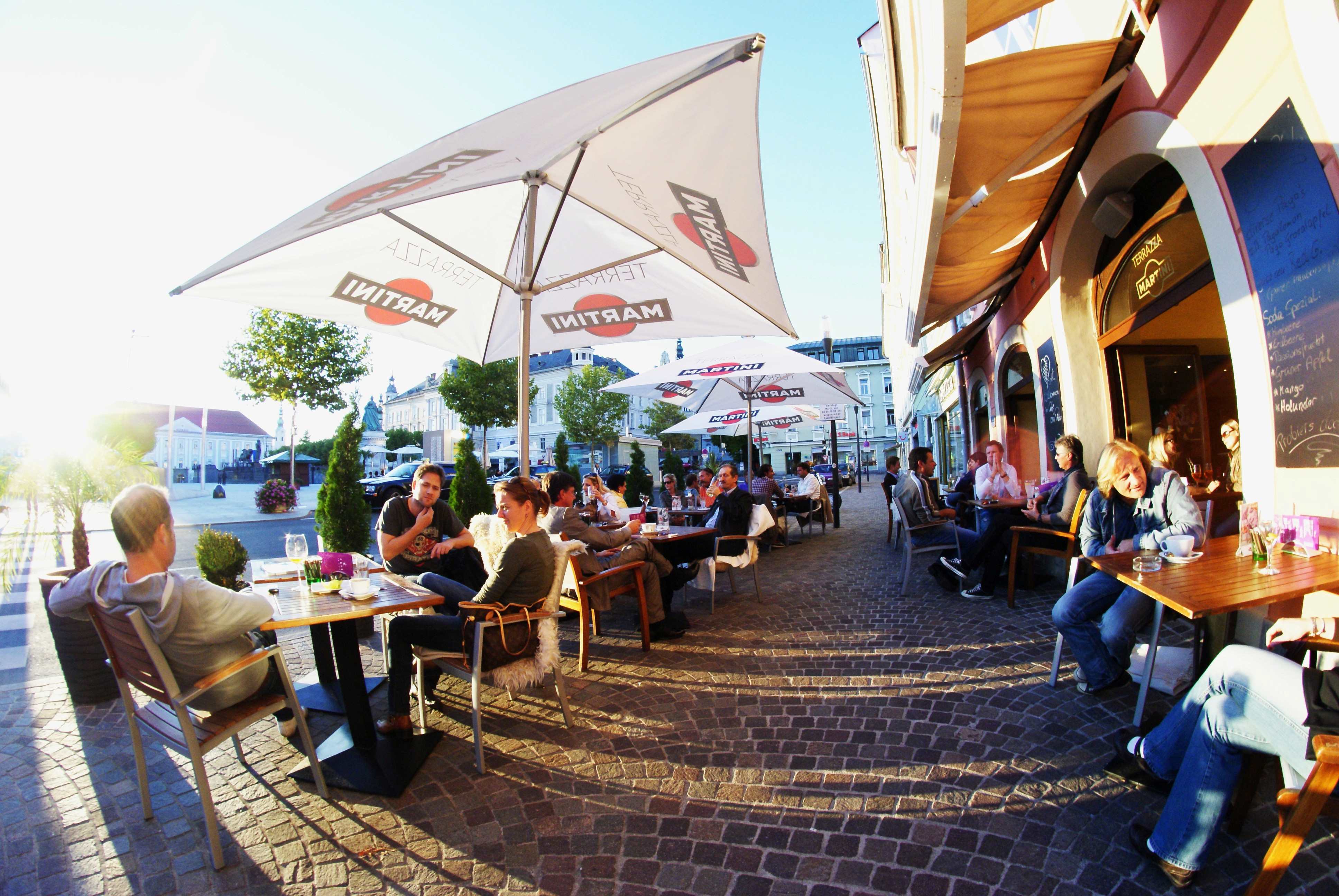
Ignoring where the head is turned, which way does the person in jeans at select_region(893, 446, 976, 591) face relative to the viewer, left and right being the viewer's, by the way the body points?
facing to the right of the viewer

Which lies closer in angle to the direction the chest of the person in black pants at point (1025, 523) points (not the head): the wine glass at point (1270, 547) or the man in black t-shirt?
the man in black t-shirt

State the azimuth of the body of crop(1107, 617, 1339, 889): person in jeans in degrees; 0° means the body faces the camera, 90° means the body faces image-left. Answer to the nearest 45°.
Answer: approximately 90°

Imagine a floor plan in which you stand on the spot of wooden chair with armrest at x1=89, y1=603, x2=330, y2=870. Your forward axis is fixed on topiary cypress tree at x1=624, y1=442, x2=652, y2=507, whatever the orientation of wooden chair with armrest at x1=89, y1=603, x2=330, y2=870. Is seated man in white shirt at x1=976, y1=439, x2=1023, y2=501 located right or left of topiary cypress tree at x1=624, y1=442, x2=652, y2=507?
right

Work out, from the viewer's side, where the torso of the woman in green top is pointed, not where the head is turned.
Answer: to the viewer's left

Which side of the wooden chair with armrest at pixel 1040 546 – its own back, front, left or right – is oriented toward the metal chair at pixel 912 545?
front

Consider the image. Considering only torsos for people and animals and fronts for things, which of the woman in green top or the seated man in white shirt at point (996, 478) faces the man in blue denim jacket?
the seated man in white shirt

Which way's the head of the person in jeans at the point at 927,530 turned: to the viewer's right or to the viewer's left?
to the viewer's right

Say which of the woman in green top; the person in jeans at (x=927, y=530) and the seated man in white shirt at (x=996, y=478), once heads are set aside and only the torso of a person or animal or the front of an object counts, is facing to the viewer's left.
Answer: the woman in green top

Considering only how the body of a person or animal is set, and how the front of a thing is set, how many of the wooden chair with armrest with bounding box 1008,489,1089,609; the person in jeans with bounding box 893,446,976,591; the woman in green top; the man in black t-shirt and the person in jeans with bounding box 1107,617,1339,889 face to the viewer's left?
3
